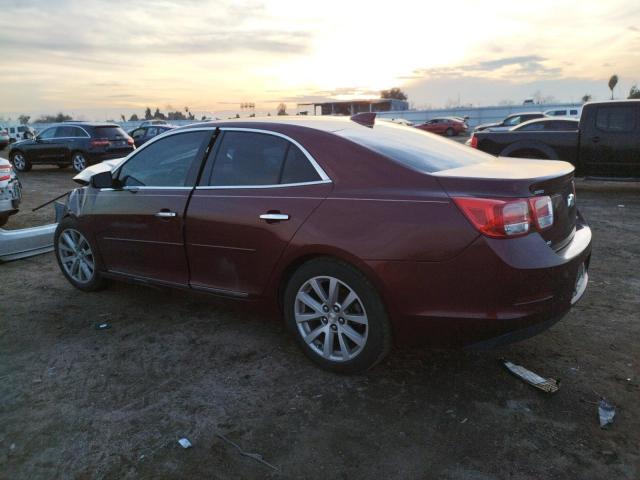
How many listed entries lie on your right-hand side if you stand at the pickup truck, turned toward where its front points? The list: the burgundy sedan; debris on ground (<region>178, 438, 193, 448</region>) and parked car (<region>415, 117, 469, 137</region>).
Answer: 2

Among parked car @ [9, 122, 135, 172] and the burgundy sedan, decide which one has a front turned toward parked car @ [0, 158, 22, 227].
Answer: the burgundy sedan

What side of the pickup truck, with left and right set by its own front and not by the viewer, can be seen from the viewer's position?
right

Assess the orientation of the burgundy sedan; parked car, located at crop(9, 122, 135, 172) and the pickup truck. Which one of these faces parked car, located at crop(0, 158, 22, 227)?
the burgundy sedan

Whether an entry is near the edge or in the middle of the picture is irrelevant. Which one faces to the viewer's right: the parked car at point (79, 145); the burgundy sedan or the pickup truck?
the pickup truck

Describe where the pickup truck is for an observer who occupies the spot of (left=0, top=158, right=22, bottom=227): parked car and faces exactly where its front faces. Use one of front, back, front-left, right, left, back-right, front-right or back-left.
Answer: back-right

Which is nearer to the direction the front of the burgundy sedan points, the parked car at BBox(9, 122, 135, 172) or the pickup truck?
the parked car

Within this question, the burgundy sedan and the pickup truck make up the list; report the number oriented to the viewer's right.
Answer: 1

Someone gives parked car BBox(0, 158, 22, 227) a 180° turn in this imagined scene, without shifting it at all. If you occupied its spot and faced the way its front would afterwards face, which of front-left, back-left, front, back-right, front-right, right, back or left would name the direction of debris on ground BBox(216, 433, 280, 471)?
front-right

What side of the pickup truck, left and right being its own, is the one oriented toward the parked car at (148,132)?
back

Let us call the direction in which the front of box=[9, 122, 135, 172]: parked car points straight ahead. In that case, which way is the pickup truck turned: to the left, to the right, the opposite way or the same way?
the opposite way

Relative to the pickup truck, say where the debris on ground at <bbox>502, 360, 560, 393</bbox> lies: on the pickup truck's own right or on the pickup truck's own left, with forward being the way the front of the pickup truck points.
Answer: on the pickup truck's own right

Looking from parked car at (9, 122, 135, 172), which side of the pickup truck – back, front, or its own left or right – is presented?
back

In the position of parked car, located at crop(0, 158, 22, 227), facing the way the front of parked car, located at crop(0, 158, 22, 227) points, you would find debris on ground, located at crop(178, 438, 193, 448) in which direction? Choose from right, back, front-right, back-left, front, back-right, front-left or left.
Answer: back-left
